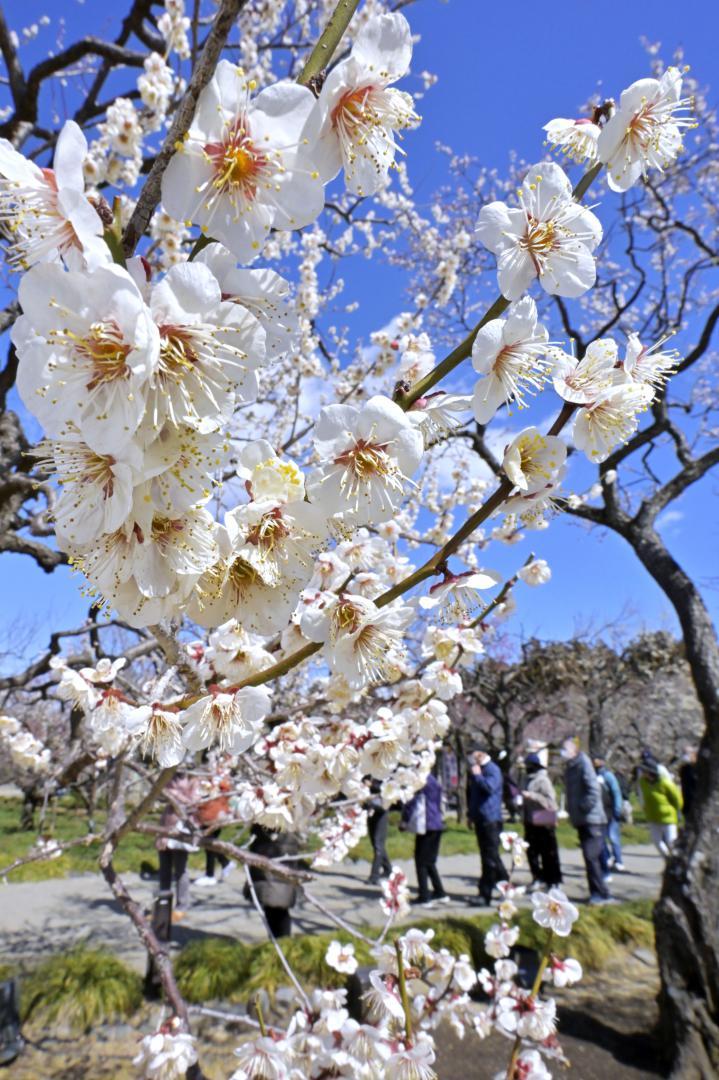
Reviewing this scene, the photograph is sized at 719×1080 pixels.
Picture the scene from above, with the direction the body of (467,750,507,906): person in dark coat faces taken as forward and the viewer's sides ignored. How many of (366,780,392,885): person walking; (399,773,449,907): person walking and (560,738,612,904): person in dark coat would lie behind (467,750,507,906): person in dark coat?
1

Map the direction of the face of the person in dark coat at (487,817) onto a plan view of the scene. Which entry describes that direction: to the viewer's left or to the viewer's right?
to the viewer's left

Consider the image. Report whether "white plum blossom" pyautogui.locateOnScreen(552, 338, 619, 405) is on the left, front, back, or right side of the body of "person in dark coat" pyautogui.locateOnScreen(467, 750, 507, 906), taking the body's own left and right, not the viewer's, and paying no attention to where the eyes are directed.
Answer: left

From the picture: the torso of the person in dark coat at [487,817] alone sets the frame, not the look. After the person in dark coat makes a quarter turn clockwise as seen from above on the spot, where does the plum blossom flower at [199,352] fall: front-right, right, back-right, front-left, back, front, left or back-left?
back

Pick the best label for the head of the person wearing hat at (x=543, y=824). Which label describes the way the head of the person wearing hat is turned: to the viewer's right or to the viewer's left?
to the viewer's left

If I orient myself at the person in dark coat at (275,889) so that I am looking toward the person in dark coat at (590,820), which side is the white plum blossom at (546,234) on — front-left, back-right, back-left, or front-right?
back-right

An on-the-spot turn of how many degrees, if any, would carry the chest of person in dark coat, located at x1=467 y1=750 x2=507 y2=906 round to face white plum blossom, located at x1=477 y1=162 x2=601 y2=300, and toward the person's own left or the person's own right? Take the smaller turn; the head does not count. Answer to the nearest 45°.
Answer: approximately 90° to the person's own left

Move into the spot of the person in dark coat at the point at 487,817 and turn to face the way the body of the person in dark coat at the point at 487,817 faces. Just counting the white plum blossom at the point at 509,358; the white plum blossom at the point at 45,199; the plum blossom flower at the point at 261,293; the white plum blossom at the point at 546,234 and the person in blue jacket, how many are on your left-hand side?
4

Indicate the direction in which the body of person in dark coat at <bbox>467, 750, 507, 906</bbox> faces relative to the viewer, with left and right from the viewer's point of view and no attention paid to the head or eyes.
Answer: facing to the left of the viewer

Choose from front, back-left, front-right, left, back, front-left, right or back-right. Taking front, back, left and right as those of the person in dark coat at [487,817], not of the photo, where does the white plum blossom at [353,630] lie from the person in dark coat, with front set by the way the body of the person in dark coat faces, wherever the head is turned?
left

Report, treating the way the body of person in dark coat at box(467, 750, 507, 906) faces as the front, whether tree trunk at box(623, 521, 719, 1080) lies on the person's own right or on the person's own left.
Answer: on the person's own left

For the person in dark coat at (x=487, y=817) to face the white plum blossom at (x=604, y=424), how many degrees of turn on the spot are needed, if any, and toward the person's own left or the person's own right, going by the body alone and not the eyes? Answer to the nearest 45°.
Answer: approximately 90° to the person's own left

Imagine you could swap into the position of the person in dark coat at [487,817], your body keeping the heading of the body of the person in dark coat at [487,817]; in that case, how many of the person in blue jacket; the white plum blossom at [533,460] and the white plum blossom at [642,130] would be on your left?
2

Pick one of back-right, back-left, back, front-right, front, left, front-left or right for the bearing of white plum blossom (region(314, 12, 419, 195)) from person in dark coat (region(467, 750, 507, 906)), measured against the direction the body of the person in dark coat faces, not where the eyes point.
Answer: left

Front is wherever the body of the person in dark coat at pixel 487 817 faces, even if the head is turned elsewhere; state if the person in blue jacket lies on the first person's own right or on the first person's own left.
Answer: on the first person's own right

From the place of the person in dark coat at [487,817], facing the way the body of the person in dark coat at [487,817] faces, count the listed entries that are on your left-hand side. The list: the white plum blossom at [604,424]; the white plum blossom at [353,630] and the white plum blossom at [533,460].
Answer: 3
